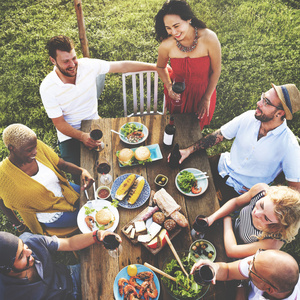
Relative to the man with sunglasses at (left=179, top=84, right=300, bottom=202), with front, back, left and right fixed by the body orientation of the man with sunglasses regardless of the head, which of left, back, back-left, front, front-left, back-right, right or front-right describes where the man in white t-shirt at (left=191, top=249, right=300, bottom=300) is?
front-left

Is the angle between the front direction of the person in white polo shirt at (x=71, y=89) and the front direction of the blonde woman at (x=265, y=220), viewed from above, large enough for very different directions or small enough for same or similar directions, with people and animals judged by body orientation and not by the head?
very different directions

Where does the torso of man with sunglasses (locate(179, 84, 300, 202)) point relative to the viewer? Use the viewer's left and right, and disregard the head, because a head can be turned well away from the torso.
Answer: facing the viewer and to the left of the viewer

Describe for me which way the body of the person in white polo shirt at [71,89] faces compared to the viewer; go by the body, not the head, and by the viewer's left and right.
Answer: facing the viewer and to the right of the viewer

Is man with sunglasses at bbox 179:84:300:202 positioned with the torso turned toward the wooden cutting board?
yes

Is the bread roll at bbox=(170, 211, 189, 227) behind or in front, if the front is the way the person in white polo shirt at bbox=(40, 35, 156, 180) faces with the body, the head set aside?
in front

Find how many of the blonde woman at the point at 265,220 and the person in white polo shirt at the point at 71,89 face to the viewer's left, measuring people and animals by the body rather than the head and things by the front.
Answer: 1

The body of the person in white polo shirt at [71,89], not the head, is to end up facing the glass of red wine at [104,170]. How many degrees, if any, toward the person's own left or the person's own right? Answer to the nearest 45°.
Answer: approximately 45° to the person's own right

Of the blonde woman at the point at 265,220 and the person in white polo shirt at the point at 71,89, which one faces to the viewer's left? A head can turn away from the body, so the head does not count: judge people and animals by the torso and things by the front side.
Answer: the blonde woman

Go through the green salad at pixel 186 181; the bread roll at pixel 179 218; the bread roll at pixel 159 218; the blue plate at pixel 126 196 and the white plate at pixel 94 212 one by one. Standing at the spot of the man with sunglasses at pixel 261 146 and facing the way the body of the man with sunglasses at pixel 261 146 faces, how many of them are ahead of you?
5

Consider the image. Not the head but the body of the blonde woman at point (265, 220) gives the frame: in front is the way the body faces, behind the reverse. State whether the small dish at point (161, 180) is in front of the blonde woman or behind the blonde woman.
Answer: in front

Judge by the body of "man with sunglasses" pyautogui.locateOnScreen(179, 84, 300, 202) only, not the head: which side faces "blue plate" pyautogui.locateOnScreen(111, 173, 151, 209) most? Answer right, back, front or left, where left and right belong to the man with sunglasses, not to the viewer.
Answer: front

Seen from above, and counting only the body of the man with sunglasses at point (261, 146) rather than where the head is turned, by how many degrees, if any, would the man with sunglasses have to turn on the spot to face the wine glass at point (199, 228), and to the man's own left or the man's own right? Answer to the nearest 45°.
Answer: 0° — they already face it

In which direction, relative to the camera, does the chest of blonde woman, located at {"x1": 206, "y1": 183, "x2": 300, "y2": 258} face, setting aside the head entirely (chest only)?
to the viewer's left

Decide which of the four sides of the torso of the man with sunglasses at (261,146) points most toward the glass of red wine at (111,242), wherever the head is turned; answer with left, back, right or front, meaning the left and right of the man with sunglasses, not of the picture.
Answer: front
